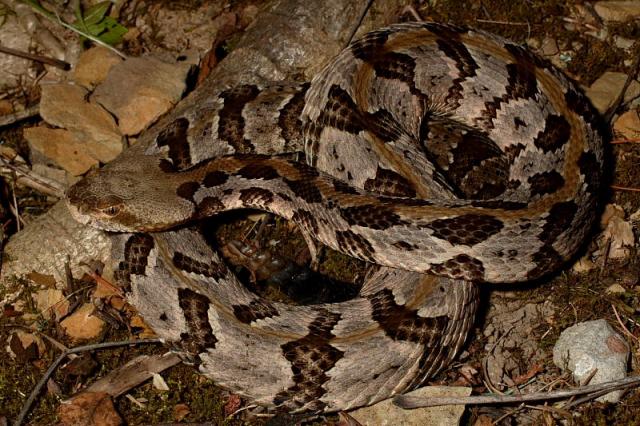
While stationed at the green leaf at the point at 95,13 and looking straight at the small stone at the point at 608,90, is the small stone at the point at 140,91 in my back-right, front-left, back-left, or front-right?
front-right

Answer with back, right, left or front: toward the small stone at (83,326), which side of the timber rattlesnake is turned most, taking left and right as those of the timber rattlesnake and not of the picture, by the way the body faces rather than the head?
front

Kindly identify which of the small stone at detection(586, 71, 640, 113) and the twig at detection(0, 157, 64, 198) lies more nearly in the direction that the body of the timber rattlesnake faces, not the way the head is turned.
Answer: the twig

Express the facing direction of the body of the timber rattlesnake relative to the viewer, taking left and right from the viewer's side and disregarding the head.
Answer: facing to the left of the viewer

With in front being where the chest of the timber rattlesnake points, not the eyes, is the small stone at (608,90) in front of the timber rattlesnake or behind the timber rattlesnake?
behind

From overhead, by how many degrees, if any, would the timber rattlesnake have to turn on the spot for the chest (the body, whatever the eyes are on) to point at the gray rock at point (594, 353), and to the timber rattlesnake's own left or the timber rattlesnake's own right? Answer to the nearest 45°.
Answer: approximately 135° to the timber rattlesnake's own left

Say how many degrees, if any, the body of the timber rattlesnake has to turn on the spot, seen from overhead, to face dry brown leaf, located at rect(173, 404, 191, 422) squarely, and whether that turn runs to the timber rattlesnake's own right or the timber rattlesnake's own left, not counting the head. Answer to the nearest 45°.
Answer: approximately 45° to the timber rattlesnake's own left

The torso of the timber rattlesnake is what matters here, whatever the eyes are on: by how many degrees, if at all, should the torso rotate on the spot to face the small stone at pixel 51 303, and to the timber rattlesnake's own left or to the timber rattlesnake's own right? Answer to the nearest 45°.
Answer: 0° — it already faces it

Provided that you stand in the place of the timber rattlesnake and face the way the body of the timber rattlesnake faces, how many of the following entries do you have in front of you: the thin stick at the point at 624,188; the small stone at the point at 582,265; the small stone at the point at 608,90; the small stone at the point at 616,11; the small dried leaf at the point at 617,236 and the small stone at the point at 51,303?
1

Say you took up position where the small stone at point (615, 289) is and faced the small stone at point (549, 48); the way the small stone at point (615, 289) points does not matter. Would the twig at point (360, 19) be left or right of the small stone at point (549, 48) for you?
left

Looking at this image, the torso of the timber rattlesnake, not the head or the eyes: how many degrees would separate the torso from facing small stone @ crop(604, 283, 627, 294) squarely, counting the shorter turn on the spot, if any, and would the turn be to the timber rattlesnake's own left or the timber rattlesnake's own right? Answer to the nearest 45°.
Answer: approximately 180°

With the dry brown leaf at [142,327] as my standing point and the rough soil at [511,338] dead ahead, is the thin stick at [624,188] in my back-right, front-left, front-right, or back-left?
front-left

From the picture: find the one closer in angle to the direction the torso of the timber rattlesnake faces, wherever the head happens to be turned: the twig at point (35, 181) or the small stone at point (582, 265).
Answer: the twig

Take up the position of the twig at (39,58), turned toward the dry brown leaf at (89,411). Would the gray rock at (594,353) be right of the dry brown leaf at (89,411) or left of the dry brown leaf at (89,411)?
left

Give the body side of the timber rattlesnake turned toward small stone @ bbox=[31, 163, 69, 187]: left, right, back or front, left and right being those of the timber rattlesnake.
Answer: front

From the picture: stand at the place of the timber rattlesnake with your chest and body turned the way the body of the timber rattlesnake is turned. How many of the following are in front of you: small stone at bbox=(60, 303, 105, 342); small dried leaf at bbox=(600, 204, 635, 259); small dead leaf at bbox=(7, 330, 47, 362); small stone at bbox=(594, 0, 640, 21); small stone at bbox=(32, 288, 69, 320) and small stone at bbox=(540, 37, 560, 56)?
3

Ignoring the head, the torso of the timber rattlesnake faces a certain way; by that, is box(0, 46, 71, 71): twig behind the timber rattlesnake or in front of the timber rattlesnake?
in front

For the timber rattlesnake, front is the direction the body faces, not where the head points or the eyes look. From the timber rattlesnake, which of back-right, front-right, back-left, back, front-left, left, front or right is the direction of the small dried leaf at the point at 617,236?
back

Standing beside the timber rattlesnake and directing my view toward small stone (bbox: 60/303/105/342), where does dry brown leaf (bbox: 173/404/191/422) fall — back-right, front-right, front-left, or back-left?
front-left

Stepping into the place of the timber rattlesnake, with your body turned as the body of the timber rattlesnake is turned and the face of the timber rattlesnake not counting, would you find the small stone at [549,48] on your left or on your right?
on your right
